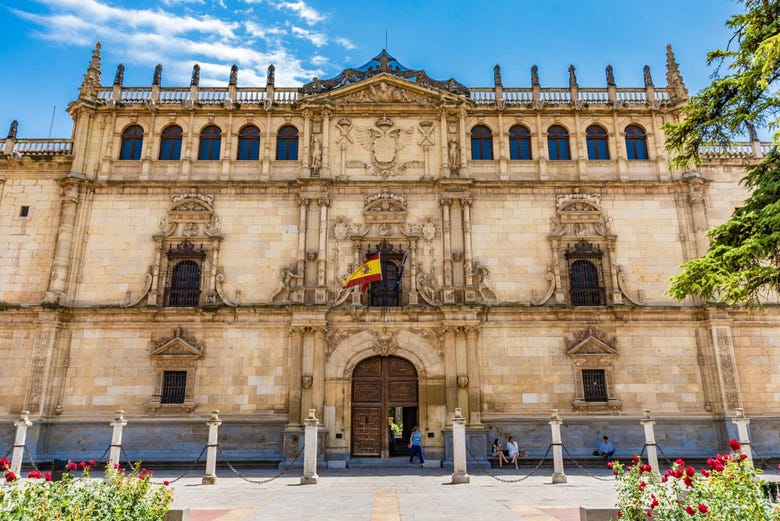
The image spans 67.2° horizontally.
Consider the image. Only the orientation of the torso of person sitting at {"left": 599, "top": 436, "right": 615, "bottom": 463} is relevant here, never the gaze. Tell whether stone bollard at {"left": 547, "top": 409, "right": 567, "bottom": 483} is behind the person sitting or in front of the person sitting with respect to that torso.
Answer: in front

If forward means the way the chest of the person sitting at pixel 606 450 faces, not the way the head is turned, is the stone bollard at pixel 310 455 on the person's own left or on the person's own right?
on the person's own right

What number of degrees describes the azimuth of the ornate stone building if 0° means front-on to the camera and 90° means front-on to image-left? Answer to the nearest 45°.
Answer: approximately 0°

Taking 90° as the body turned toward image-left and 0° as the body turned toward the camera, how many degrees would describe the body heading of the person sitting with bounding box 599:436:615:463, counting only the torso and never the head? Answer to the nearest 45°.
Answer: approximately 0°

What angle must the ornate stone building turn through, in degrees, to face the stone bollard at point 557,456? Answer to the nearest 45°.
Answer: approximately 45° to its left

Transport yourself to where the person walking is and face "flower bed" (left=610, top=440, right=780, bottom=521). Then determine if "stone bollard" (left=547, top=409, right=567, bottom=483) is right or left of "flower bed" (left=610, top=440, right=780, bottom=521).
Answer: left

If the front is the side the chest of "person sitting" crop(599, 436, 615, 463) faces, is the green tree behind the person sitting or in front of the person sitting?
in front

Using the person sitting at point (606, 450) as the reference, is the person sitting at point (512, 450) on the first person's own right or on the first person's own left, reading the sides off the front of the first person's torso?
on the first person's own right

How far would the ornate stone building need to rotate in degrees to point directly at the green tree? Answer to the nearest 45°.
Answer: approximately 45° to its left

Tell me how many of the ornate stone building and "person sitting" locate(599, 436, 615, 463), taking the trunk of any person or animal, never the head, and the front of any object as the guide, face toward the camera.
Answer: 2

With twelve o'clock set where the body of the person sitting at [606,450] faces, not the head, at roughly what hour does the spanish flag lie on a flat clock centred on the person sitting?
The spanish flag is roughly at 2 o'clock from the person sitting.
